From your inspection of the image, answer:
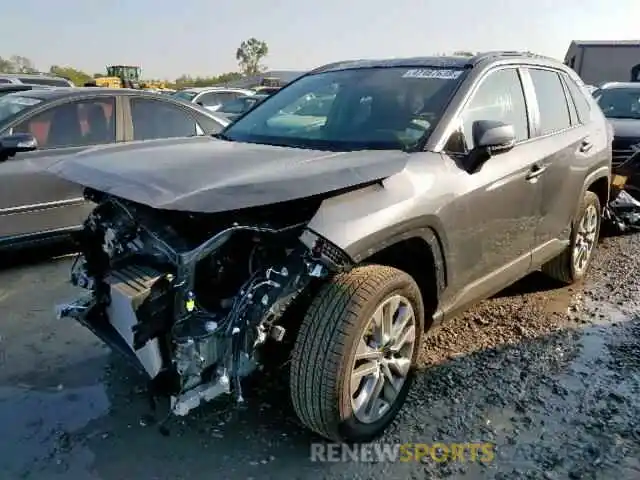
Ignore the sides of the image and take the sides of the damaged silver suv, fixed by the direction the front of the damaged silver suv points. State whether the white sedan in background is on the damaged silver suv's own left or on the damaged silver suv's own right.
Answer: on the damaged silver suv's own right

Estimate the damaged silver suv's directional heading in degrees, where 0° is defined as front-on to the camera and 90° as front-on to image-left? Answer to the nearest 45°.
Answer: approximately 45°

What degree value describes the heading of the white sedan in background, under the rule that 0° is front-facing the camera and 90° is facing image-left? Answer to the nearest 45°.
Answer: approximately 45°

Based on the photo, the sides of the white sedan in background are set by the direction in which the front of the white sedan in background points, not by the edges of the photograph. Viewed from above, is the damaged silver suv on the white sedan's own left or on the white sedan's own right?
on the white sedan's own left
